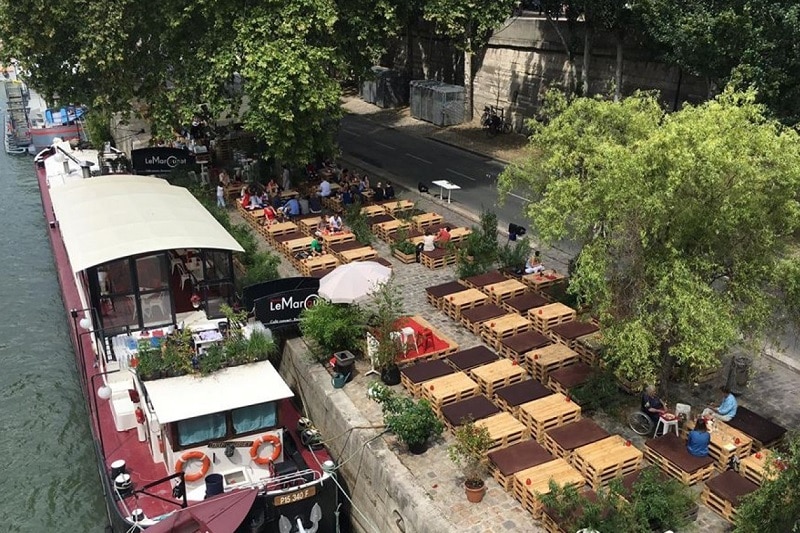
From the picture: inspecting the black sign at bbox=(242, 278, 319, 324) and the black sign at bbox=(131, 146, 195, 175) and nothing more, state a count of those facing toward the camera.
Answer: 2

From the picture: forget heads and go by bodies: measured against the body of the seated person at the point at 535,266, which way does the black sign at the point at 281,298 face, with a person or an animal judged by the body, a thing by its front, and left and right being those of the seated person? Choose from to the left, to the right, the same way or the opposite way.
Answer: to the left

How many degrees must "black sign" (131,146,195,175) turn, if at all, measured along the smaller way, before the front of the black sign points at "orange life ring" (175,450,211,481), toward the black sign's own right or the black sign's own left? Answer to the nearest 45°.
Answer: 0° — it already faces it

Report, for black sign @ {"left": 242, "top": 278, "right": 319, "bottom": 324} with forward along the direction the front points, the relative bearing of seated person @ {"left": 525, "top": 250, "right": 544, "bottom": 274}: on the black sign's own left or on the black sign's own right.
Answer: on the black sign's own left

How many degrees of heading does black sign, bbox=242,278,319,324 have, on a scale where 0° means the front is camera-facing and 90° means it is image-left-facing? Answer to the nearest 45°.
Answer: approximately 0°

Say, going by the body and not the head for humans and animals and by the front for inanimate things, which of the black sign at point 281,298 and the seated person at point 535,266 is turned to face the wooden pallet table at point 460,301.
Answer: the seated person

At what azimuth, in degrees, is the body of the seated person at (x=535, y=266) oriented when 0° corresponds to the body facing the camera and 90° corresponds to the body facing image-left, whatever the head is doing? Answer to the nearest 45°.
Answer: approximately 45°
